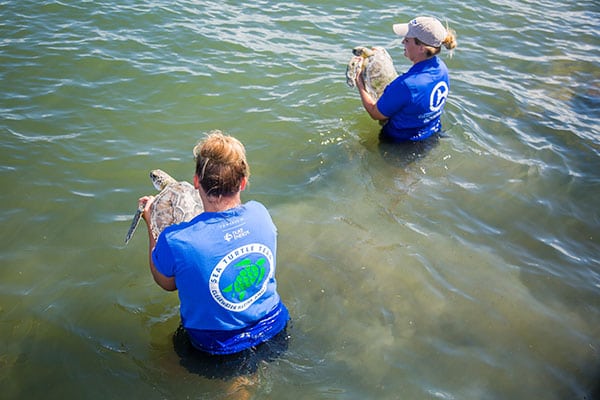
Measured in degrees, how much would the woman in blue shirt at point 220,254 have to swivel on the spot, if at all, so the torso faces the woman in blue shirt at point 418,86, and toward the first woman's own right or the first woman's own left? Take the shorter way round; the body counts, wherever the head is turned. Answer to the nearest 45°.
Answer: approximately 90° to the first woman's own right

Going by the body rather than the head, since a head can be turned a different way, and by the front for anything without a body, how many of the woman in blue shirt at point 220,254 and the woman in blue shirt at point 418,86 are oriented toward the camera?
0

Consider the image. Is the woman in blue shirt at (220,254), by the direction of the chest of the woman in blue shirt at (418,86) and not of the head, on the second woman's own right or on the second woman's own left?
on the second woman's own left

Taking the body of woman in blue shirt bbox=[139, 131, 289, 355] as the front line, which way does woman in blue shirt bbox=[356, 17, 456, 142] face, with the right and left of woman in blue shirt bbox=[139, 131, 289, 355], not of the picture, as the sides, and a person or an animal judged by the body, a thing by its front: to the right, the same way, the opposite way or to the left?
the same way

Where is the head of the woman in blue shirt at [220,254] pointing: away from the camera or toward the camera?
away from the camera

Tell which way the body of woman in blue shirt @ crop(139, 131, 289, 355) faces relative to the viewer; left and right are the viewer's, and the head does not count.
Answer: facing away from the viewer and to the left of the viewer

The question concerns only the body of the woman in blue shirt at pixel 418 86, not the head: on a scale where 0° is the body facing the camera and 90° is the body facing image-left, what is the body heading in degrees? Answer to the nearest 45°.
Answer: approximately 135°

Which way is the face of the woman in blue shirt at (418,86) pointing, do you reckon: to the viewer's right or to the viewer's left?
to the viewer's left
